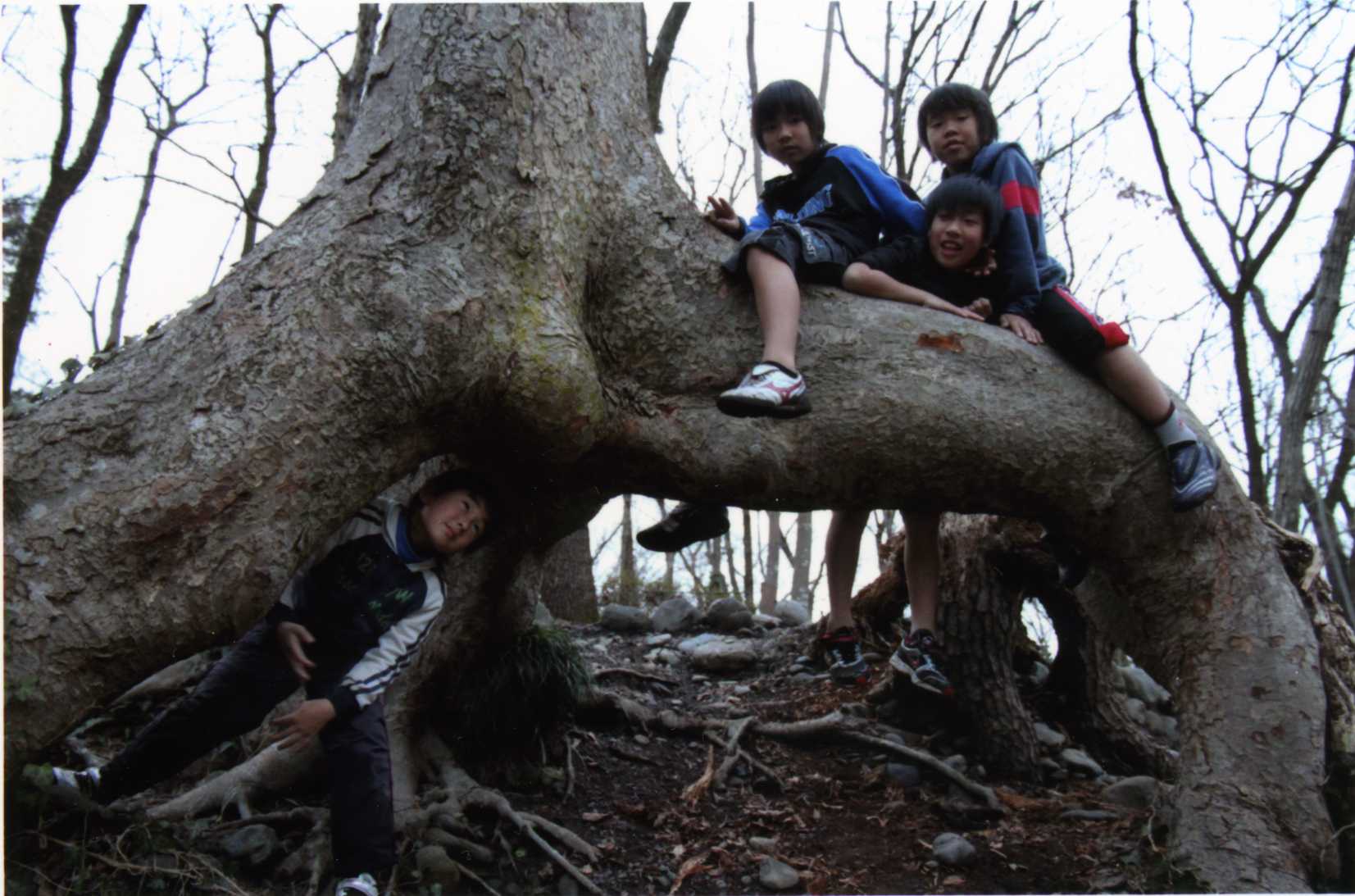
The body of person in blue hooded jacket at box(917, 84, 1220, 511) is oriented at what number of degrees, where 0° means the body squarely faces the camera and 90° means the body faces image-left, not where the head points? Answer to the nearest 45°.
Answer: approximately 45°

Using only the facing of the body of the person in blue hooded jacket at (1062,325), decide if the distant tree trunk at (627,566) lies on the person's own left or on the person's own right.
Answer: on the person's own right

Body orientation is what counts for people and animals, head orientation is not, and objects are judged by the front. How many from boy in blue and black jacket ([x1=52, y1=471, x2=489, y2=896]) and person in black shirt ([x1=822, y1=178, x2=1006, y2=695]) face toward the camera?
2

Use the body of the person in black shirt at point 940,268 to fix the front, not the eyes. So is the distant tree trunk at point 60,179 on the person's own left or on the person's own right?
on the person's own right

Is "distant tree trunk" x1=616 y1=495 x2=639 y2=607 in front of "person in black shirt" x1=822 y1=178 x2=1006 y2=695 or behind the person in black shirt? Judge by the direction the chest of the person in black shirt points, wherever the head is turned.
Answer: behind

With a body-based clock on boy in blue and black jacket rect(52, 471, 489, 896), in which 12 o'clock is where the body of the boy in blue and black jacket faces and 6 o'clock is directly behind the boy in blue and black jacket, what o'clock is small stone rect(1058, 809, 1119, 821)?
The small stone is roughly at 9 o'clock from the boy in blue and black jacket.

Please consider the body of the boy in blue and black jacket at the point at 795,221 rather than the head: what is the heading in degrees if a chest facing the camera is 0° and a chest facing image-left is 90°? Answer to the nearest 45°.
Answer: approximately 45°

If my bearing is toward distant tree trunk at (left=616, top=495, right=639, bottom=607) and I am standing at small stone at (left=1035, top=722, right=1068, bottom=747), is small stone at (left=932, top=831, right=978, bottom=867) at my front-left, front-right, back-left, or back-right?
back-left
